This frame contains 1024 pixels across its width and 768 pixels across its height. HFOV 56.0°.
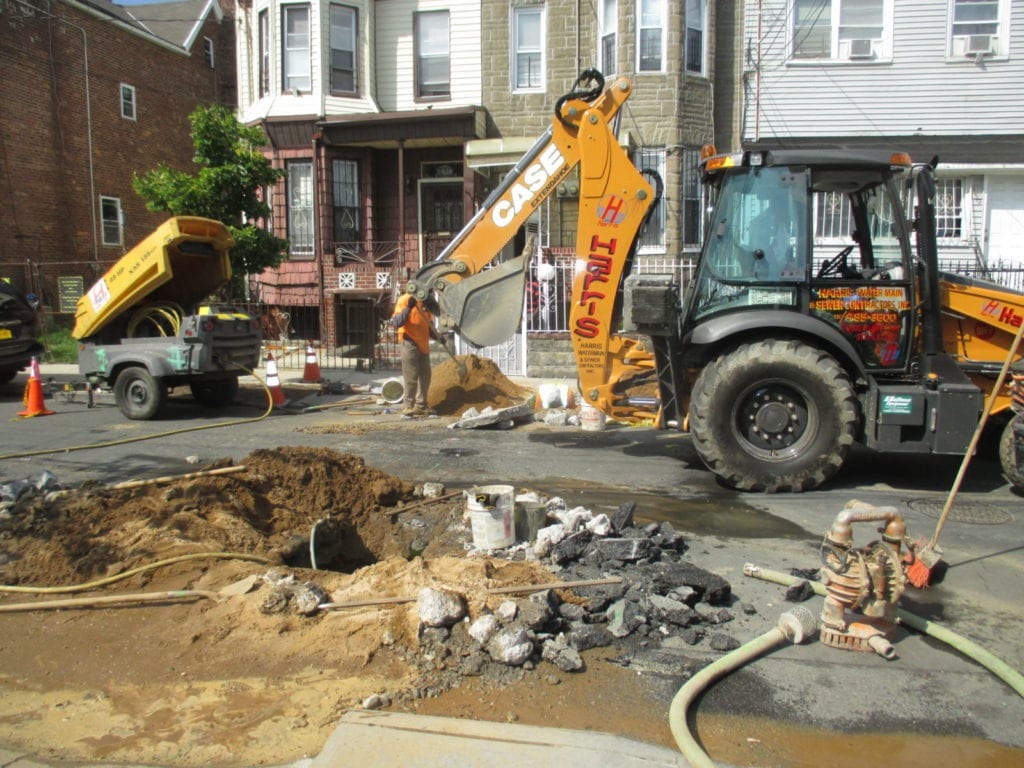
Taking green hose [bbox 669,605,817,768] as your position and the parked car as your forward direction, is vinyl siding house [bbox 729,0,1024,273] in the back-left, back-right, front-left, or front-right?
front-right

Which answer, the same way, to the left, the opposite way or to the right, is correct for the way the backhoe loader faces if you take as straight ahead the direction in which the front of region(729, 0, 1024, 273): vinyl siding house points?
to the left

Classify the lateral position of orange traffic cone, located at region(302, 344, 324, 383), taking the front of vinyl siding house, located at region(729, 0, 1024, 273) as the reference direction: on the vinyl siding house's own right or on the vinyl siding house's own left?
on the vinyl siding house's own right

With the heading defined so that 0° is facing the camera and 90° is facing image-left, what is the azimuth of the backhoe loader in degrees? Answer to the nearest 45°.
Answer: approximately 270°

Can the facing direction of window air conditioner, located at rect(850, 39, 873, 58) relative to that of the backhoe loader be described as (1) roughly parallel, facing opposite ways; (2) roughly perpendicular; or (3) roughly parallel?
roughly perpendicular

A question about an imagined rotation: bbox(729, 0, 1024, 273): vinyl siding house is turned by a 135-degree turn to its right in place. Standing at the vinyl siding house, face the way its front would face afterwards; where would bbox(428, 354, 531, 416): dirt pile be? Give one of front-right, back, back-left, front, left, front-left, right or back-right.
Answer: left

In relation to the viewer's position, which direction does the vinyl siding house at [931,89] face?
facing the viewer

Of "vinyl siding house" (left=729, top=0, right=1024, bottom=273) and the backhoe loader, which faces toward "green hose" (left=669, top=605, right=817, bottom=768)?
the vinyl siding house

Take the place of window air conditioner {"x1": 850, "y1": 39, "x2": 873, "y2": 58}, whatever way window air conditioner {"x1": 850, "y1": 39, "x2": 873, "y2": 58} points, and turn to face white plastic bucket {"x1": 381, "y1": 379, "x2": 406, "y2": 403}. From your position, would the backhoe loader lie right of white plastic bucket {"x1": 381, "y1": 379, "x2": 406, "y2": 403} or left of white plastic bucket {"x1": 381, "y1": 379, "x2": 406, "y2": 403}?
left

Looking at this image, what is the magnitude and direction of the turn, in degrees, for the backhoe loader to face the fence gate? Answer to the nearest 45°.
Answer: approximately 135° to its left

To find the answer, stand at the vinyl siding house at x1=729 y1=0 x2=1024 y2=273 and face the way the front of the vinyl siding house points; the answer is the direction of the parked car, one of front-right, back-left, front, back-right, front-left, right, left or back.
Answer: front-right
